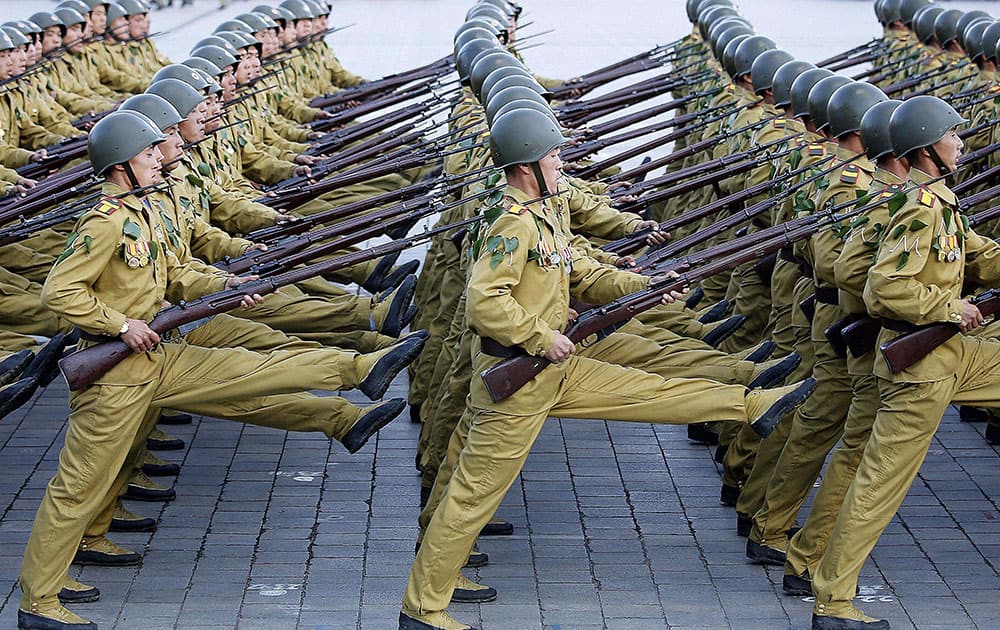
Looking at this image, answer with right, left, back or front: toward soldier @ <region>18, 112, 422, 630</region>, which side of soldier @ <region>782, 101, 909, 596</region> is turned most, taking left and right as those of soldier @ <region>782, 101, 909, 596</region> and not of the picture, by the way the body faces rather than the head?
back

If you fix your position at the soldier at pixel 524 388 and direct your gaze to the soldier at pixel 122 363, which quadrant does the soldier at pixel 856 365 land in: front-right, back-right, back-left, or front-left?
back-right

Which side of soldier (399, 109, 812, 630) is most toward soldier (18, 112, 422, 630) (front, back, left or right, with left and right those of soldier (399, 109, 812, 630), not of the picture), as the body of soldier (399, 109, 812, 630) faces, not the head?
back

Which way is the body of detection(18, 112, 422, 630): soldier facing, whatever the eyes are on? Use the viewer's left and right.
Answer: facing to the right of the viewer

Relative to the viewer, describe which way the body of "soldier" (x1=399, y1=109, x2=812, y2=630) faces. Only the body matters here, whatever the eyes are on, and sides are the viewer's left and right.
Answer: facing to the right of the viewer

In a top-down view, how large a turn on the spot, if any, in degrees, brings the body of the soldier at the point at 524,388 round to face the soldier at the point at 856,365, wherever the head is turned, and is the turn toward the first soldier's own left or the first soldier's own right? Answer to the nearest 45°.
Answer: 0° — they already face them

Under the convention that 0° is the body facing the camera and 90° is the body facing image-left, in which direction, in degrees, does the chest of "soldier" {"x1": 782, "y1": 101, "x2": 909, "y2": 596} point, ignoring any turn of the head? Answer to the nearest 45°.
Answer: approximately 270°

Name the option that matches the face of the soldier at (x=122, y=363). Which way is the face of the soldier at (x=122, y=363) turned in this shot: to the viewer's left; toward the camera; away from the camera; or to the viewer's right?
to the viewer's right

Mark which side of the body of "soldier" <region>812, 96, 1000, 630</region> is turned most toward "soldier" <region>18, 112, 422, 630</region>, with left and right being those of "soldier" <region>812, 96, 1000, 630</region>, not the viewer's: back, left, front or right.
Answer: back

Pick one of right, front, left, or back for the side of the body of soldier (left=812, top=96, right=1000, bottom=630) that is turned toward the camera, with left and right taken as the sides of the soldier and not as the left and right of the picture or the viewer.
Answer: right
